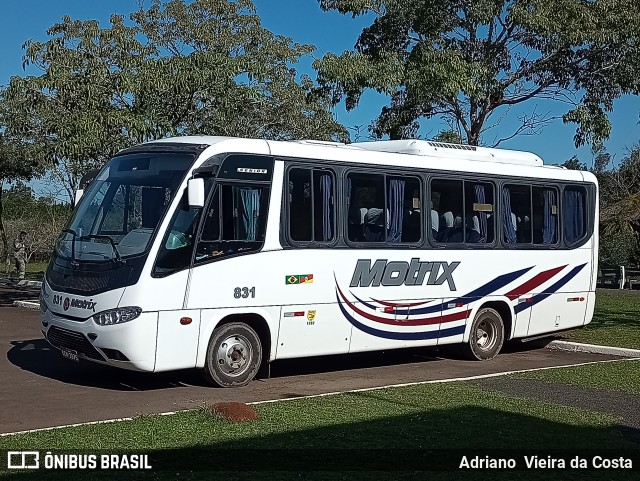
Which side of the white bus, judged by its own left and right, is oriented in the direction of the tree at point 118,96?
right

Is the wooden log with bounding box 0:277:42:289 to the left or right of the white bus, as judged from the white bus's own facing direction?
on its right

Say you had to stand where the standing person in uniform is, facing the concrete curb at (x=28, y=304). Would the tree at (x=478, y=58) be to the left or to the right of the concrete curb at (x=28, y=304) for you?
left

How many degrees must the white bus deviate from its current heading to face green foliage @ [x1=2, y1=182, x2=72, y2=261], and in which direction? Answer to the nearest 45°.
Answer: approximately 90° to its right

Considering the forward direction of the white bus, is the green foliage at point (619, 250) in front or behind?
behind

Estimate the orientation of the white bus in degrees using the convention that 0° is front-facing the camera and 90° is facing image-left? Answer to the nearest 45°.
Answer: approximately 45°
